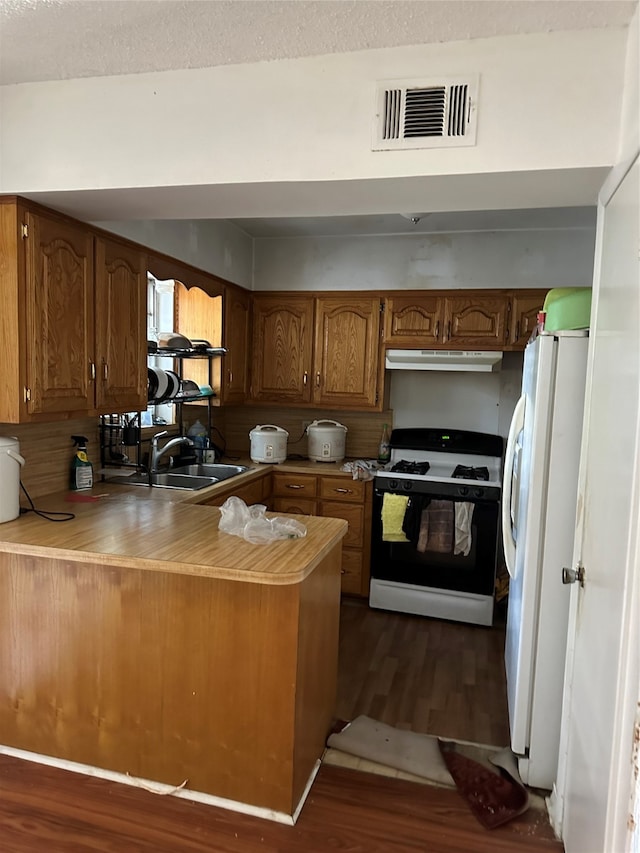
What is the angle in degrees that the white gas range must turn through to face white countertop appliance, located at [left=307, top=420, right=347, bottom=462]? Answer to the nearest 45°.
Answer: approximately 135° to its right

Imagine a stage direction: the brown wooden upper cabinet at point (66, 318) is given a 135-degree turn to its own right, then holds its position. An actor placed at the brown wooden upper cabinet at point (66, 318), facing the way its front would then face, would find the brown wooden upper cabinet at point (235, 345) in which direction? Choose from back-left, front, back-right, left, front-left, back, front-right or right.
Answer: back-right

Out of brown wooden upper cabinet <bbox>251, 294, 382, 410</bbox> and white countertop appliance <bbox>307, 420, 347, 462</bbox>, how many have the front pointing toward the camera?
2

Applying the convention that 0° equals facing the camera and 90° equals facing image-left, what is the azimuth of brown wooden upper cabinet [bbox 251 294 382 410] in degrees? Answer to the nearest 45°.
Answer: approximately 0°

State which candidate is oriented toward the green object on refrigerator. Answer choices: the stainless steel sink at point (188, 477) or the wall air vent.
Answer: the stainless steel sink

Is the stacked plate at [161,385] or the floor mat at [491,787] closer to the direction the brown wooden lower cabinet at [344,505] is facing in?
the floor mat

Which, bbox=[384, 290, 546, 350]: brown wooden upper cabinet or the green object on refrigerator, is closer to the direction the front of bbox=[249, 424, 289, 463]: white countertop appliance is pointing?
the green object on refrigerator
